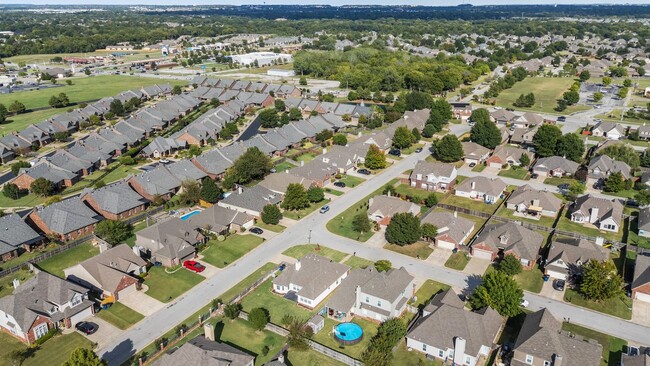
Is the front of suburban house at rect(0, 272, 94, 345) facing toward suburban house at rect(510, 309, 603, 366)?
yes

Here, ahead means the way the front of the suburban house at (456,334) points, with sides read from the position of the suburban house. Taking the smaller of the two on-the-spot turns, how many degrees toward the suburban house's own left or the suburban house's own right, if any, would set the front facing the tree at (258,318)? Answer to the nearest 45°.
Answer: approximately 135° to the suburban house's own left

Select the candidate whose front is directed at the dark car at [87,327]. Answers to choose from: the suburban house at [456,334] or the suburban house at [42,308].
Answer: the suburban house at [42,308]

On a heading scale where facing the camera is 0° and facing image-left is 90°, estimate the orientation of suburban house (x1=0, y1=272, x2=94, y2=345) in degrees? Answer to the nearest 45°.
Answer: approximately 315°

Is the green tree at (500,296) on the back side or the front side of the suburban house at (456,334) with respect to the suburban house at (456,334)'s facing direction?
on the front side

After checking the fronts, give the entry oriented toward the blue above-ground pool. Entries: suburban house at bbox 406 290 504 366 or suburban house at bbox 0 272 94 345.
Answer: suburban house at bbox 0 272 94 345

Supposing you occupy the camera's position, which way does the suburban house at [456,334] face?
facing away from the viewer and to the right of the viewer

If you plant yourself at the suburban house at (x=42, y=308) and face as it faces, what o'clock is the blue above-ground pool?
The blue above-ground pool is roughly at 12 o'clock from the suburban house.

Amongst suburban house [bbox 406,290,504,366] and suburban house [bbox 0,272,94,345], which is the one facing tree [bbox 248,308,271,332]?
suburban house [bbox 0,272,94,345]

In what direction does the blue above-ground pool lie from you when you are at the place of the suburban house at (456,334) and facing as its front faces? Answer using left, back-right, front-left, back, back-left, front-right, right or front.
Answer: back-left

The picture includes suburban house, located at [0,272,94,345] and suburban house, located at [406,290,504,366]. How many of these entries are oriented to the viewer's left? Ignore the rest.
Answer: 0

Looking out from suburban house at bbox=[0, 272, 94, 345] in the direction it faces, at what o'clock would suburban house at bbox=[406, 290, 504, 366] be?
suburban house at bbox=[406, 290, 504, 366] is roughly at 12 o'clock from suburban house at bbox=[0, 272, 94, 345].

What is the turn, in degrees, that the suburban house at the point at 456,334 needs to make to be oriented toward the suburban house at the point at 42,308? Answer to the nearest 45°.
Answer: approximately 135° to its left
